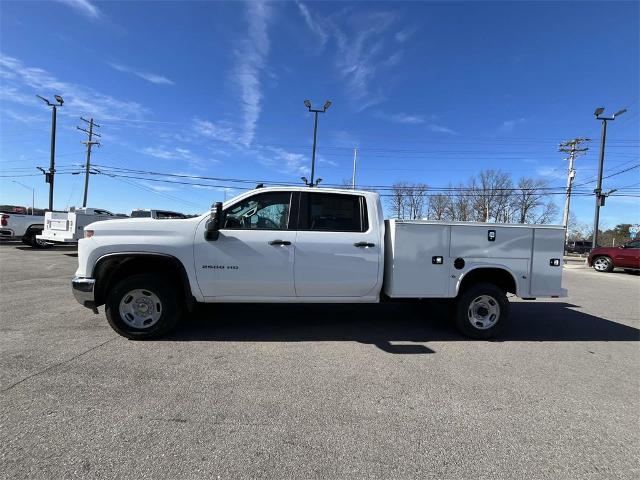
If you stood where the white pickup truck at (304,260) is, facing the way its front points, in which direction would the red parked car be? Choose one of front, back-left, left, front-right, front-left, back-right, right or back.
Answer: back-right

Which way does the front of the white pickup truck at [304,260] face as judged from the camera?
facing to the left of the viewer

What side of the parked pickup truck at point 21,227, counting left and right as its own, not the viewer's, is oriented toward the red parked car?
right

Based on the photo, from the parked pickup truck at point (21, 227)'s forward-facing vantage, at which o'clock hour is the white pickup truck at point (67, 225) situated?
The white pickup truck is roughly at 4 o'clock from the parked pickup truck.

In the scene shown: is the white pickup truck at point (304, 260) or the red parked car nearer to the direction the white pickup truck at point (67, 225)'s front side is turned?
the red parked car

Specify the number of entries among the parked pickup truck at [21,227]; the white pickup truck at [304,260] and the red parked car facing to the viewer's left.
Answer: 2

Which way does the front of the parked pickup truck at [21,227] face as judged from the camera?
facing away from the viewer and to the right of the viewer

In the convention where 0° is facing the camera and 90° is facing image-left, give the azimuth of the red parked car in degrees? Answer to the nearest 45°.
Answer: approximately 90°

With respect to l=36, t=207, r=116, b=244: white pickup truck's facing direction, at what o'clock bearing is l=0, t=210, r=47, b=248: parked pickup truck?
The parked pickup truck is roughly at 10 o'clock from the white pickup truck.

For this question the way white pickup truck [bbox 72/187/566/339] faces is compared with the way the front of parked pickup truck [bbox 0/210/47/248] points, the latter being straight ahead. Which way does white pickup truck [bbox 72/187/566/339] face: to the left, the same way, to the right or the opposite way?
to the left

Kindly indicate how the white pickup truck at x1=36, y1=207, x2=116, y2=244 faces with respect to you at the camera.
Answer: facing away from the viewer and to the right of the viewer

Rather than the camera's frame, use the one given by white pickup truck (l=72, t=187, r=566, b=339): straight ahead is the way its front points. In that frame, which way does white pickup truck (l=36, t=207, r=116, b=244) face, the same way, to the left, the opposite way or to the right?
to the right
